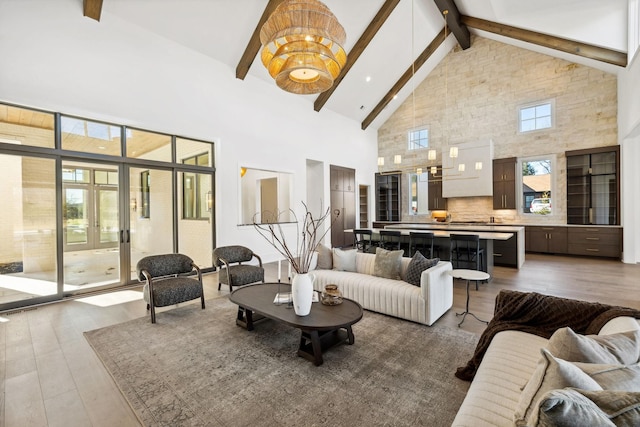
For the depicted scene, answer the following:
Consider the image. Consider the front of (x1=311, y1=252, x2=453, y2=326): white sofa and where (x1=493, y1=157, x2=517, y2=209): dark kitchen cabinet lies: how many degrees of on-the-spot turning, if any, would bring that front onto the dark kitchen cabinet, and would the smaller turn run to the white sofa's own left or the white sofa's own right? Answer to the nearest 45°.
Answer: approximately 180°

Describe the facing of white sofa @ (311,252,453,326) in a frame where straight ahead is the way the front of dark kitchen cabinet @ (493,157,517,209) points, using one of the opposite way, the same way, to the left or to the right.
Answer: the same way

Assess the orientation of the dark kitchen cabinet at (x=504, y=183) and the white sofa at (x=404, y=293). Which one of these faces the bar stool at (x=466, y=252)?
the dark kitchen cabinet

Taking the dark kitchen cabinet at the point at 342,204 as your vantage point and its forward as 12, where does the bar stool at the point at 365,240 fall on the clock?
The bar stool is roughly at 1 o'clock from the dark kitchen cabinet.

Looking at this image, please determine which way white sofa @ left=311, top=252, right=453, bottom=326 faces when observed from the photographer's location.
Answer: facing the viewer and to the left of the viewer

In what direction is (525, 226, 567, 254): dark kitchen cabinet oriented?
toward the camera

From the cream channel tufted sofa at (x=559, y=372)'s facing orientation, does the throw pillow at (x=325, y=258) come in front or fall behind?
in front

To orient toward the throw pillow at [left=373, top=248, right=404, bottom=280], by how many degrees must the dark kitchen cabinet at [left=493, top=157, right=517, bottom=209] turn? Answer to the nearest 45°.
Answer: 0° — it already faces it

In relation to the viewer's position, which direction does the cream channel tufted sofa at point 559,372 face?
facing to the left of the viewer

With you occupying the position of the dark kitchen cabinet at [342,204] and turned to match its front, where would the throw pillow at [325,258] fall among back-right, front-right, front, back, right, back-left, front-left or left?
front-right

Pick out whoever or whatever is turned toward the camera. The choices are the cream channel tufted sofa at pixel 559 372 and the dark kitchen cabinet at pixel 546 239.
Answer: the dark kitchen cabinet

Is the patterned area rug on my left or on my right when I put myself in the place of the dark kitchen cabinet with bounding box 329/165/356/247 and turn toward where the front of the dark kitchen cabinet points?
on my right

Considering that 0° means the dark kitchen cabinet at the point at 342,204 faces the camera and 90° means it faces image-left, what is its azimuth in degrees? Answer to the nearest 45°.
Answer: approximately 315°

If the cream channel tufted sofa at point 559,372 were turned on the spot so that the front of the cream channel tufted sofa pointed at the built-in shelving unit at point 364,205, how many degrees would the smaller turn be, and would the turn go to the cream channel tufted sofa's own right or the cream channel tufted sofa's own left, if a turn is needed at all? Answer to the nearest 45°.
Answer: approximately 45° to the cream channel tufted sofa's own right

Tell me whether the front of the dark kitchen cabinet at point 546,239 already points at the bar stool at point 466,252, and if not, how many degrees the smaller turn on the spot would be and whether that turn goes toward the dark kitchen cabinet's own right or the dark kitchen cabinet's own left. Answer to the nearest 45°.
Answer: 0° — it already faces it

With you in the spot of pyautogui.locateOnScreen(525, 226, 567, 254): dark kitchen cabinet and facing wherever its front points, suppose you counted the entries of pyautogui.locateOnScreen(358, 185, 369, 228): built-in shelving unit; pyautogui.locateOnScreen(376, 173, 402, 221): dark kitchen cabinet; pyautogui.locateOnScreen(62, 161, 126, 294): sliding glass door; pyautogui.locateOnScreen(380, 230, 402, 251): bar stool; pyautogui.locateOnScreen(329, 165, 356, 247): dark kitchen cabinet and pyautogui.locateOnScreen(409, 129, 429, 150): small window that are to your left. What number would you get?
0

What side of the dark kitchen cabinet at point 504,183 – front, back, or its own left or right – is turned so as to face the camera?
front

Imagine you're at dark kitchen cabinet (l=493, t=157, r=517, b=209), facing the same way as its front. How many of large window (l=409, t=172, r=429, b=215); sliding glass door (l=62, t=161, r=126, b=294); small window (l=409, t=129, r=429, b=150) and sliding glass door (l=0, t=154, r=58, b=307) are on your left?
0

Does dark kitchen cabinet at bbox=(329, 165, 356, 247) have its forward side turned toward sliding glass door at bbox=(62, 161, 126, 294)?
no

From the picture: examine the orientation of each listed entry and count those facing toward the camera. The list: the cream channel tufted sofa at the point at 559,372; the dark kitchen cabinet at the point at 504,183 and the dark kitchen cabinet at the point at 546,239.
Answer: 2

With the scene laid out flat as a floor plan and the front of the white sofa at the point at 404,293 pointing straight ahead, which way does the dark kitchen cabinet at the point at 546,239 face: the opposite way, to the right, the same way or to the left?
the same way

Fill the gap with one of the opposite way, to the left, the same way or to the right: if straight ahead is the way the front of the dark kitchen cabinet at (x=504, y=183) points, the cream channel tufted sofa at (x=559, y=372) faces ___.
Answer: to the right
